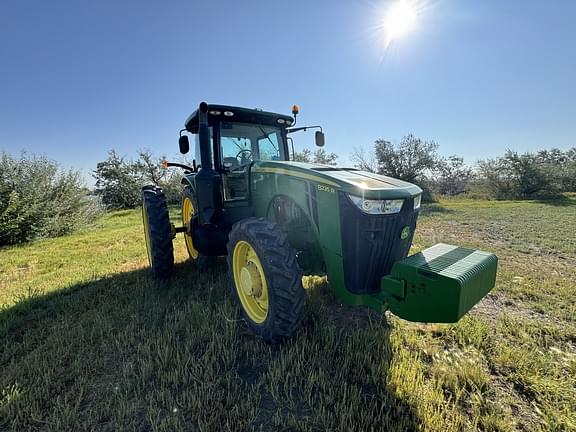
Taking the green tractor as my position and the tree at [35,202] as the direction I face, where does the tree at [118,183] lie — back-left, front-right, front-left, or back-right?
front-right

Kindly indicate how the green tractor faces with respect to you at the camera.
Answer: facing the viewer and to the right of the viewer

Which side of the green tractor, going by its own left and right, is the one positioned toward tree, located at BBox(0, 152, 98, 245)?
back

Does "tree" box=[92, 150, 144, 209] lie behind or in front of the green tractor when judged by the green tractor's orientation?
behind

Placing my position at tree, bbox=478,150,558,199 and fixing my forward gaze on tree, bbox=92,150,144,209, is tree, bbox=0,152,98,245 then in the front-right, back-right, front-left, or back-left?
front-left

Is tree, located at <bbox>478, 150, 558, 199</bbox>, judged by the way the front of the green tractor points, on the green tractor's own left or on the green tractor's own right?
on the green tractor's own left
